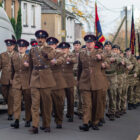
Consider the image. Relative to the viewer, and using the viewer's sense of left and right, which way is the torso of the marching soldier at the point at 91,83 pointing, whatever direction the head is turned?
facing the viewer

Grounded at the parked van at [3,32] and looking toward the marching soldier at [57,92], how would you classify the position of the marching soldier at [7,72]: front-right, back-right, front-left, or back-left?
front-right

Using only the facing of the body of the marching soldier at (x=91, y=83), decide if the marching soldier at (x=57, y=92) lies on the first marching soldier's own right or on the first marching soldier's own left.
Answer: on the first marching soldier's own right

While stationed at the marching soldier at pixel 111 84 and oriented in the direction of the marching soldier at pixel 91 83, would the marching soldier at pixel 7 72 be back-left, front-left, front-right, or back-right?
front-right

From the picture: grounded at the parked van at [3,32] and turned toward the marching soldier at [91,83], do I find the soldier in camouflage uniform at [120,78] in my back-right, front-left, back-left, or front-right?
front-left

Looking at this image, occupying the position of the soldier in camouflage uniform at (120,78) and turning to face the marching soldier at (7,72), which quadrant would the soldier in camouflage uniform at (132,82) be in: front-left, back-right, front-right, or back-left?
back-right

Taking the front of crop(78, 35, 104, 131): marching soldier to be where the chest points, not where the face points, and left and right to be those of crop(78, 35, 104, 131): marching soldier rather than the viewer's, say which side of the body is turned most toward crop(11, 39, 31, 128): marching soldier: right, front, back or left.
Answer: right

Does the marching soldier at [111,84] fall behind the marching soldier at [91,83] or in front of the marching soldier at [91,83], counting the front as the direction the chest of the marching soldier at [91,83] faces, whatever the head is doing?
behind
